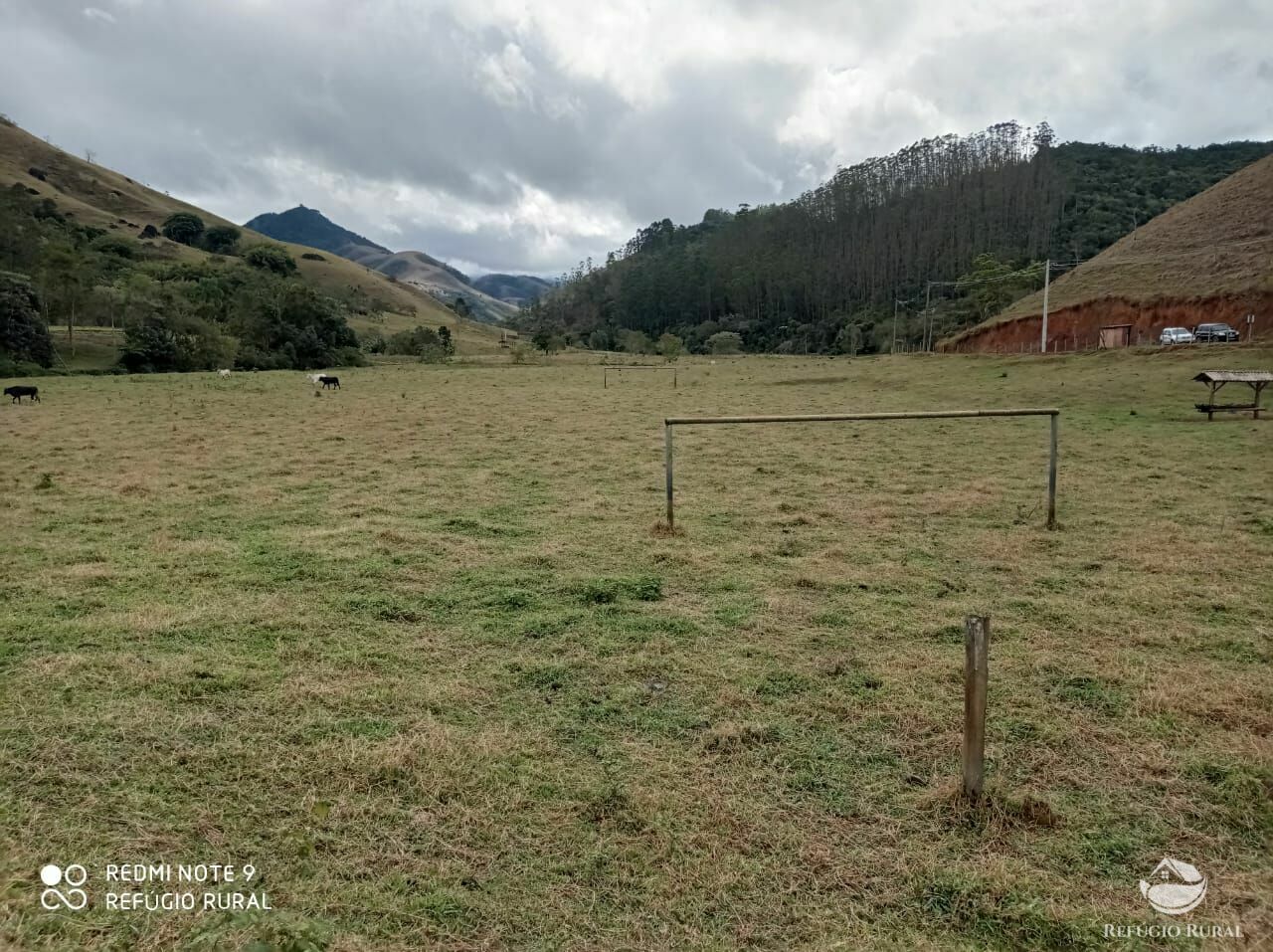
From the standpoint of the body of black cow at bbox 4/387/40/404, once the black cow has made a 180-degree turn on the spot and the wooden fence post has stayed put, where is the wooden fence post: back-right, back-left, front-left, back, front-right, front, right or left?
right

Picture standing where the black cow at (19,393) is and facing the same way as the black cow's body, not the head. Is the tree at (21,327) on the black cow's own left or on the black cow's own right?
on the black cow's own right

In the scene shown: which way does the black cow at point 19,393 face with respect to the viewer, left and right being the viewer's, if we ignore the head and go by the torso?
facing to the left of the viewer

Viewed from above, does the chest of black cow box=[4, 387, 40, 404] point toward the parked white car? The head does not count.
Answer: no

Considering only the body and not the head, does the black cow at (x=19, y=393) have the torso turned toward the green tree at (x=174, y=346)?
no

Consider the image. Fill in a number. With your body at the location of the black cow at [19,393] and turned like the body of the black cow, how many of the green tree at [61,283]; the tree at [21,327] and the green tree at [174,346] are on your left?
0

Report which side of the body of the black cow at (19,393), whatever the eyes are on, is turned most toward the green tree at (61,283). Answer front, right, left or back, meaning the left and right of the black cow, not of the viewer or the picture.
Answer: right

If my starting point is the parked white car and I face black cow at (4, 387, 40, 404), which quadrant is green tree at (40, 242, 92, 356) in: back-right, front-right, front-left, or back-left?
front-right

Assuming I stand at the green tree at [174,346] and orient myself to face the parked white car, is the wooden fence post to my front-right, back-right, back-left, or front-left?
front-right
